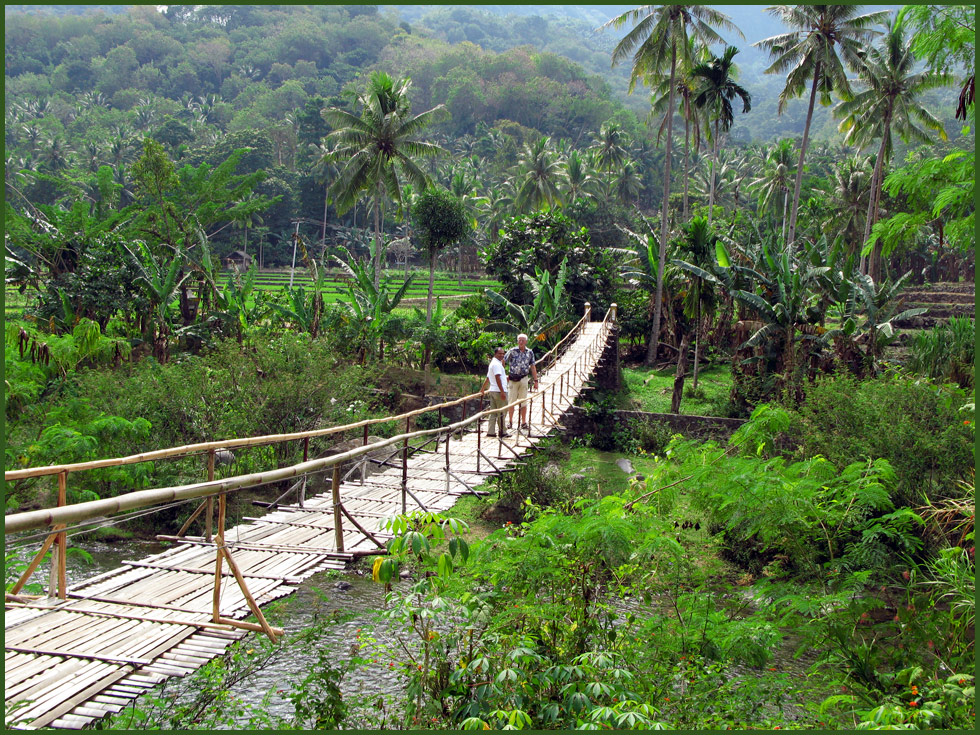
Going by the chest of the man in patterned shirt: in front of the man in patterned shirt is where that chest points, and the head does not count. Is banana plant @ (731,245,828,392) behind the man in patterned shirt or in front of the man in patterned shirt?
behind

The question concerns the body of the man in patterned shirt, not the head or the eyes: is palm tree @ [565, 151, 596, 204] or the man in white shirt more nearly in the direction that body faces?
the man in white shirt

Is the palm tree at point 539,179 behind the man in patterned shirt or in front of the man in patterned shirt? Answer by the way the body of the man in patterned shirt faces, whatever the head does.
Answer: behind

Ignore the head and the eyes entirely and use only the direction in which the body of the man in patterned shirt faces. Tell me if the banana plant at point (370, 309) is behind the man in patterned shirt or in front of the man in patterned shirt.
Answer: behind

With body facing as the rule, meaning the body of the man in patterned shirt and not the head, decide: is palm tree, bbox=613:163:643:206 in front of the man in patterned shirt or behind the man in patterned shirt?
behind

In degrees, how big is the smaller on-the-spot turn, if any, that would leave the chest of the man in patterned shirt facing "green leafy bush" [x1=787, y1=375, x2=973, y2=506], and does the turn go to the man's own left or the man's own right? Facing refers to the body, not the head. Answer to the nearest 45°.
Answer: approximately 90° to the man's own left

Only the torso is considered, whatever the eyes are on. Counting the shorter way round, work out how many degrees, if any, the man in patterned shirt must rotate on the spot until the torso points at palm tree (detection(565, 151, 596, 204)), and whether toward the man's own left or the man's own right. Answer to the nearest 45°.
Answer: approximately 180°

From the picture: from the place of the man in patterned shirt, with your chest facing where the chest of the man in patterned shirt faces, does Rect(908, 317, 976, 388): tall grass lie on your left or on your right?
on your left

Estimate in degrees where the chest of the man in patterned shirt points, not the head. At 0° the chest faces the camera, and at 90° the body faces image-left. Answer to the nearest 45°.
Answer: approximately 0°
